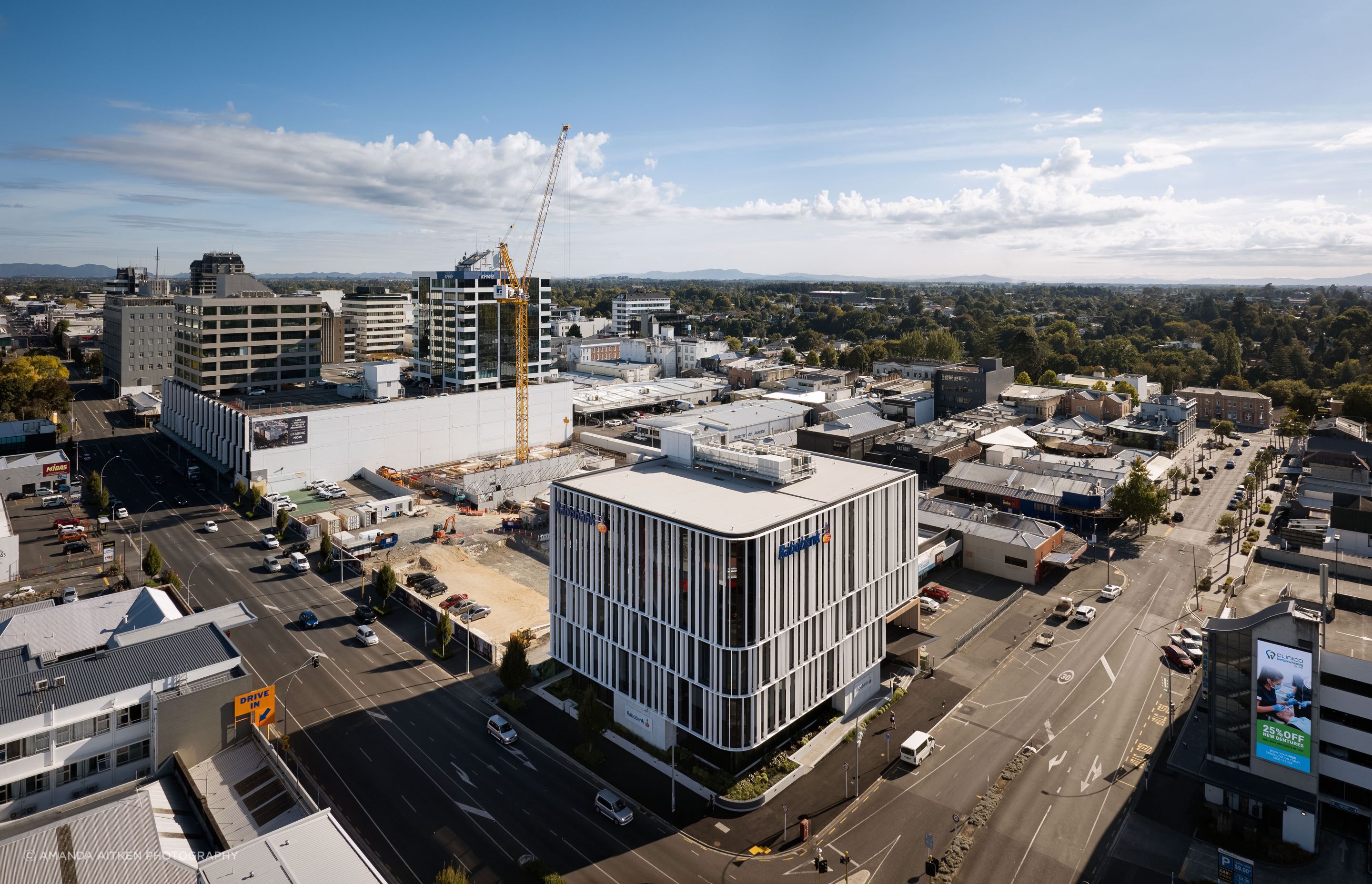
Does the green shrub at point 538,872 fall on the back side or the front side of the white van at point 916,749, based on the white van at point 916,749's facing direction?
on the back side

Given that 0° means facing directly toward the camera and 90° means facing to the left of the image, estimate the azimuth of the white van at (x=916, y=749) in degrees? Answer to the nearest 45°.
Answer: approximately 225°

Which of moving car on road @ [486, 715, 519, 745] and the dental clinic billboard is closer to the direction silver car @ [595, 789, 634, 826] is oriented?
the dental clinic billboard

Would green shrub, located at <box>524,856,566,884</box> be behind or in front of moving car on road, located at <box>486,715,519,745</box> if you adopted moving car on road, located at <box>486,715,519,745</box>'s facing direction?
in front

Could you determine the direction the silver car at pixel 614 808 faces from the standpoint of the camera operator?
facing the viewer and to the right of the viewer

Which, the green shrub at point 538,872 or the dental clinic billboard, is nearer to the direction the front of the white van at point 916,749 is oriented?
the dental clinic billboard

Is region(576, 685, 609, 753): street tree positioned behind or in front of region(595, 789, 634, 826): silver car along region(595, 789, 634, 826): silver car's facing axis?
behind

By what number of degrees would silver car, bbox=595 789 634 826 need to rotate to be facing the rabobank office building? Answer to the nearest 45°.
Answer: approximately 90° to its left

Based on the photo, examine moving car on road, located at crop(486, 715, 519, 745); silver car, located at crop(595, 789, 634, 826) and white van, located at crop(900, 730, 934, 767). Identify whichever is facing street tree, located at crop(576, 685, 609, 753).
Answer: the moving car on road

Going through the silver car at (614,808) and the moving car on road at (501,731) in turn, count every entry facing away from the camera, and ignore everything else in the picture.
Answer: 0

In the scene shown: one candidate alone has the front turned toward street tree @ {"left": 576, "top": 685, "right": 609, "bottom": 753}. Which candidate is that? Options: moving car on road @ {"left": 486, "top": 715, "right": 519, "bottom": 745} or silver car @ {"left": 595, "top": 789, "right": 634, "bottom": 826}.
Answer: the moving car on road

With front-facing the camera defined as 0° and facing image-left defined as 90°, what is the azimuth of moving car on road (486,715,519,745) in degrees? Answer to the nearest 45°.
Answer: approximately 315°

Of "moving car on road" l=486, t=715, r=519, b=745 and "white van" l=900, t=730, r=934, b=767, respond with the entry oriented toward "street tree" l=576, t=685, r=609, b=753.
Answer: the moving car on road

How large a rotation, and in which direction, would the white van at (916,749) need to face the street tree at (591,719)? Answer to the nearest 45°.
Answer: approximately 135° to its left

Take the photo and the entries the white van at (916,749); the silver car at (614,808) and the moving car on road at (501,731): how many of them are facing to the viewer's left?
0
